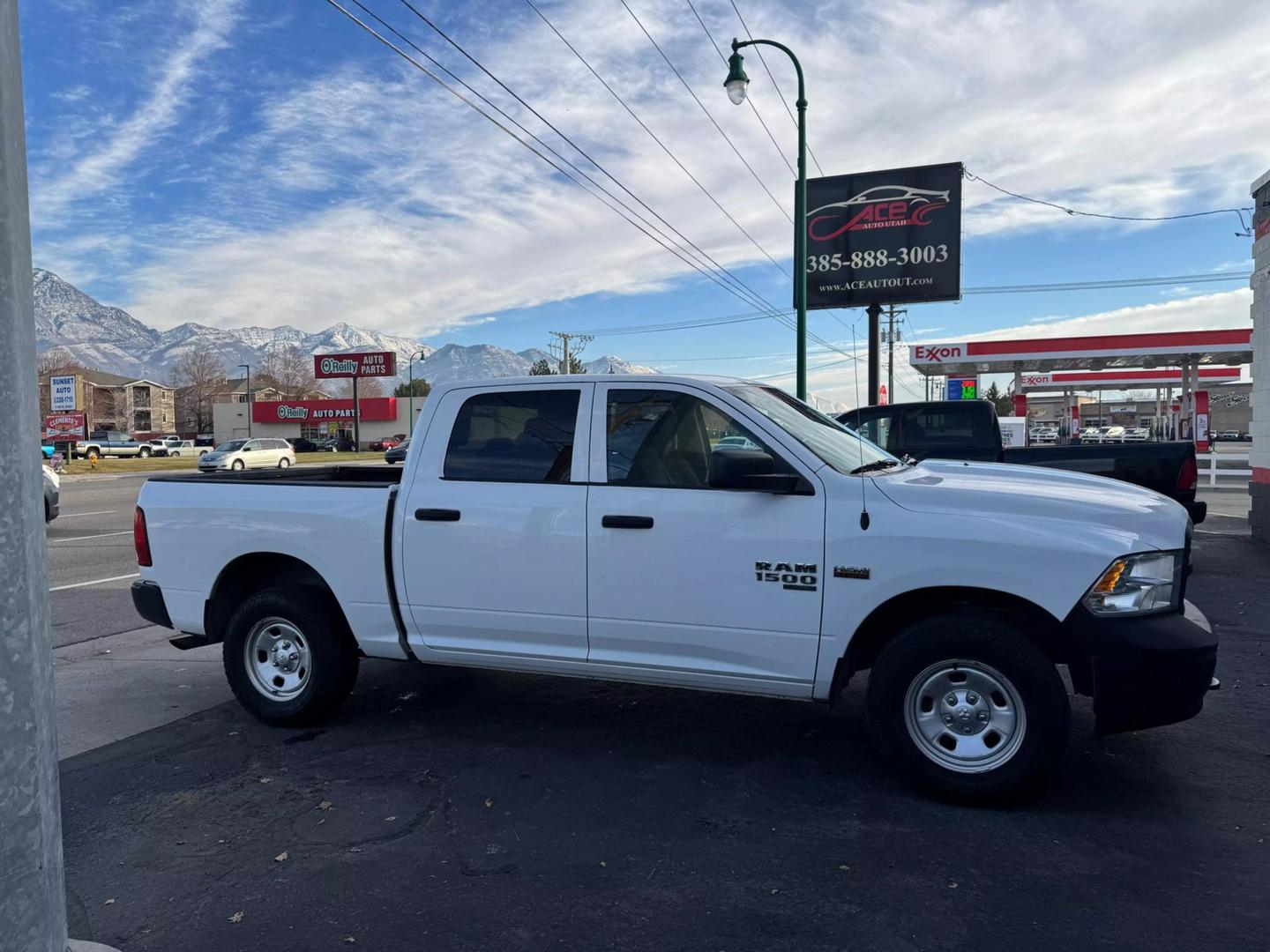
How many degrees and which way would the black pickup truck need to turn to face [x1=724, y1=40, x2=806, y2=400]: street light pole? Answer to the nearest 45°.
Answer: approximately 45° to its right

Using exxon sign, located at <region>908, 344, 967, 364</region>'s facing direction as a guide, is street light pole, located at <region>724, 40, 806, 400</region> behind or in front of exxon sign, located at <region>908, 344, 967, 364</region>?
in front

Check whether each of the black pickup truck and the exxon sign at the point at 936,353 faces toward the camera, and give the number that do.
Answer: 1

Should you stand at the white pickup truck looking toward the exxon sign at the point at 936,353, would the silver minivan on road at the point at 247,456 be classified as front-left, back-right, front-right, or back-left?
front-left

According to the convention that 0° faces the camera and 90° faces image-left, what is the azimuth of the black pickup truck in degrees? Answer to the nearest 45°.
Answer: approximately 90°

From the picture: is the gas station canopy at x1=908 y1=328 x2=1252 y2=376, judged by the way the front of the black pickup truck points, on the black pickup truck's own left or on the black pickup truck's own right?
on the black pickup truck's own right

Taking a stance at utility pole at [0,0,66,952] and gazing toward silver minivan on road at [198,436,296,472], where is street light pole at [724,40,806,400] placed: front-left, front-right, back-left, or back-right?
front-right

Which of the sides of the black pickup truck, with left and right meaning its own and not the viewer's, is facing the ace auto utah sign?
right

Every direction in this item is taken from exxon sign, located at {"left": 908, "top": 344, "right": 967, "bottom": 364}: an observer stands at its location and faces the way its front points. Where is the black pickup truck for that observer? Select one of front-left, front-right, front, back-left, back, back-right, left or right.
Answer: front

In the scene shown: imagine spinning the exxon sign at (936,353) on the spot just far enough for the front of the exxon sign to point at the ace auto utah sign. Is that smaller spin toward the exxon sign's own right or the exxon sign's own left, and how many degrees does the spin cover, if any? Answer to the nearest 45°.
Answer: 0° — it already faces it

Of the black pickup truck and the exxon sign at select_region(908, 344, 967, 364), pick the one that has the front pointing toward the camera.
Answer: the exxon sign

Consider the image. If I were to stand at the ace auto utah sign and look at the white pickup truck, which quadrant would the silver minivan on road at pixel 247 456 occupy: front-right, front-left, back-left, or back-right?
back-right

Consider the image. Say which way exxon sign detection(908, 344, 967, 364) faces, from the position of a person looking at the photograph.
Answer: facing the viewer

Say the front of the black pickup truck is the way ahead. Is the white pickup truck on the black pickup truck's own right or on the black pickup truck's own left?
on the black pickup truck's own left

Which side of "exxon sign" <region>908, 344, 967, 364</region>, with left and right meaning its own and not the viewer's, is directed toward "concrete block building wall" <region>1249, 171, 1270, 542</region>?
front
